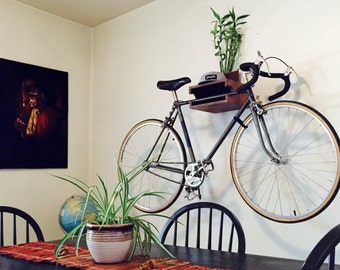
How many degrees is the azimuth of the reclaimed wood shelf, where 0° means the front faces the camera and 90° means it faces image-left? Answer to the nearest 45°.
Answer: approximately 45°

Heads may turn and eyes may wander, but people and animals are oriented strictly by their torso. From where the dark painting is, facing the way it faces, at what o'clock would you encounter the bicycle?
The bicycle is roughly at 12 o'clock from the dark painting.

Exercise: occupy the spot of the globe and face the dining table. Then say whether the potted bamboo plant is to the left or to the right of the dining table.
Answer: left

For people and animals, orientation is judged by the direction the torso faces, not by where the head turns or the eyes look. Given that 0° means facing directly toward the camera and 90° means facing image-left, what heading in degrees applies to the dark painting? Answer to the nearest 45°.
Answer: approximately 315°

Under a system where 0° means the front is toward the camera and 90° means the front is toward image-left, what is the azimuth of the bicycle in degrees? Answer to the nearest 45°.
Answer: approximately 315°

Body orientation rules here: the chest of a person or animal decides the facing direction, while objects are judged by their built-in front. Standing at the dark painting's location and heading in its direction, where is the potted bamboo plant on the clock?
The potted bamboo plant is roughly at 12 o'clock from the dark painting.

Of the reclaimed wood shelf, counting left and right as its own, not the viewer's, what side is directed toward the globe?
right

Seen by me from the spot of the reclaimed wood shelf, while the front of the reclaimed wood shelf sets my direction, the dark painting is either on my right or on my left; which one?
on my right
